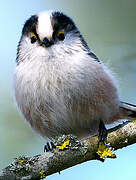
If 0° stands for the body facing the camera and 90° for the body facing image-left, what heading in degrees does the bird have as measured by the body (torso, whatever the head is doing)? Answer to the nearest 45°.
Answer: approximately 45°
